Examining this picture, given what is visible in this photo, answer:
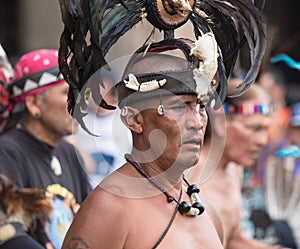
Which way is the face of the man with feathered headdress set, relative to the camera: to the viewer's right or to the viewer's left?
to the viewer's right

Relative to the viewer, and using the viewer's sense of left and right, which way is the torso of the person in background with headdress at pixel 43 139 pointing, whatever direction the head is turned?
facing the viewer and to the right of the viewer

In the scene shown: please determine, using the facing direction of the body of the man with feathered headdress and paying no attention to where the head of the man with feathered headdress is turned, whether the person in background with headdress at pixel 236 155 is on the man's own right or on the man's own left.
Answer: on the man's own left

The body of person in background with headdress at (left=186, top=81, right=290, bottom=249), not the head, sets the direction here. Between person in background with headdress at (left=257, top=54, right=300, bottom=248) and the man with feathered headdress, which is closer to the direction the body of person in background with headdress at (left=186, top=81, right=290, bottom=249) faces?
the man with feathered headdress

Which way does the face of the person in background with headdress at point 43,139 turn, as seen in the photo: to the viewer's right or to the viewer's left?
to the viewer's right
